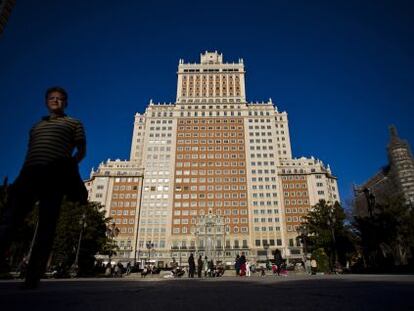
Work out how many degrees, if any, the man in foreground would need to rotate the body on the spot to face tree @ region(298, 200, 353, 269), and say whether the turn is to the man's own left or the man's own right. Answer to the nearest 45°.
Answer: approximately 135° to the man's own left

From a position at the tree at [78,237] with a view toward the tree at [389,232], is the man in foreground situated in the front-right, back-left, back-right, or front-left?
front-right

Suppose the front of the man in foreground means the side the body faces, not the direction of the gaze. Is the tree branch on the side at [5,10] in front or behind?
behind

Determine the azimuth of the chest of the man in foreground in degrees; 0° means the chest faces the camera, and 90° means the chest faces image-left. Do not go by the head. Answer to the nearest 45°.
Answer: approximately 0°

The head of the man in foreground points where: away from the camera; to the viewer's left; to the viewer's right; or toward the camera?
toward the camera

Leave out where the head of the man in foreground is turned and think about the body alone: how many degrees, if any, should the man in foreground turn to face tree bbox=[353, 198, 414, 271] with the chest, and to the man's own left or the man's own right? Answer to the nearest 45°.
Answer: approximately 90° to the man's own left

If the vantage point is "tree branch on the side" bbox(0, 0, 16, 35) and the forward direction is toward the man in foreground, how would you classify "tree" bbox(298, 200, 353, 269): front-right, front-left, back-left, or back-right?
front-left

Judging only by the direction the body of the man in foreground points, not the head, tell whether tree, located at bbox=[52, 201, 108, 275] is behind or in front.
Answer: behind

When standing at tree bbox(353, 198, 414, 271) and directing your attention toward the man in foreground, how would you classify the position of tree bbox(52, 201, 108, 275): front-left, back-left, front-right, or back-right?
front-right
